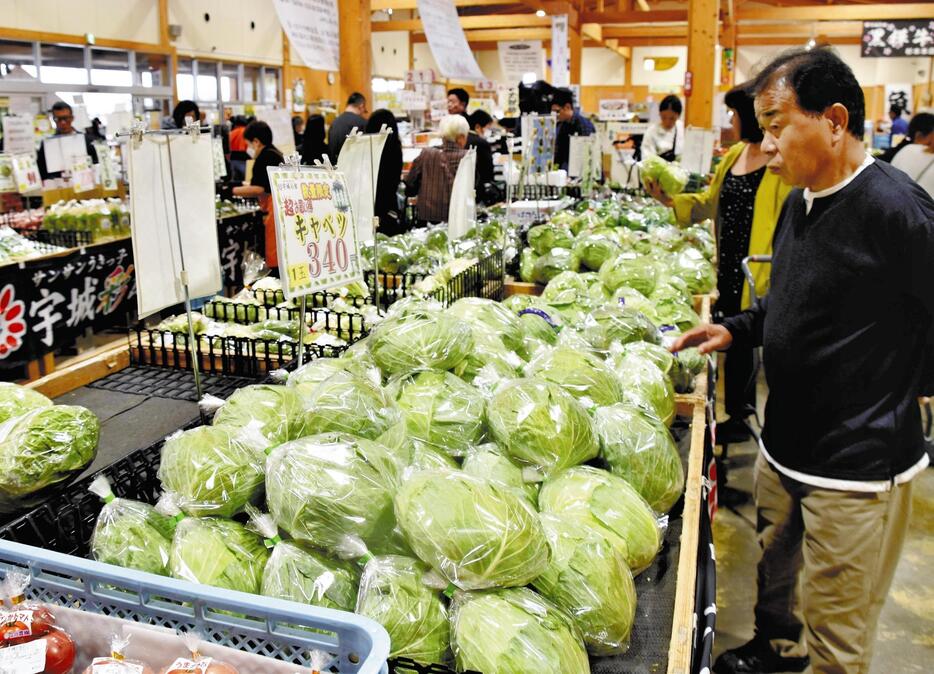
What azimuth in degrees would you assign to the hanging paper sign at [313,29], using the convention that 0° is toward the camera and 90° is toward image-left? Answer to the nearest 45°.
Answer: approximately 0°

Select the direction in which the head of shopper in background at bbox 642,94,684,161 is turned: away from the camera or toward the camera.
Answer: toward the camera

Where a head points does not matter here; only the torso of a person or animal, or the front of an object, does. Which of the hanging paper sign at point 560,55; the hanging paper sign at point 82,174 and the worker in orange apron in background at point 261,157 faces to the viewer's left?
the worker in orange apron in background

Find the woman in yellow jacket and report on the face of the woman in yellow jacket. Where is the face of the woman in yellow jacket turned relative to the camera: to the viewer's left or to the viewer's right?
to the viewer's left

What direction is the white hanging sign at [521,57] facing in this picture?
toward the camera

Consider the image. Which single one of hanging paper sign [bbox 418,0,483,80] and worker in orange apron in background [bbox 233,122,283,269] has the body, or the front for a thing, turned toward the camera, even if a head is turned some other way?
the hanging paper sign

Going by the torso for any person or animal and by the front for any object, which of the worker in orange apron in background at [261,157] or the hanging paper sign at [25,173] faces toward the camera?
the hanging paper sign

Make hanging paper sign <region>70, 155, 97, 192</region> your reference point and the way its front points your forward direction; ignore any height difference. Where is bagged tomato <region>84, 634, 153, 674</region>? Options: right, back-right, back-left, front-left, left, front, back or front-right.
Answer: front

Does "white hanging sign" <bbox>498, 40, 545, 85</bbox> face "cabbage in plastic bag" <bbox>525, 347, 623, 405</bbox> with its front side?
yes

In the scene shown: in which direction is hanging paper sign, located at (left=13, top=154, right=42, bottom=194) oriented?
toward the camera

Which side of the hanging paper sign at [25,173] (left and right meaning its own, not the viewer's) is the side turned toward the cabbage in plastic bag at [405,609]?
front

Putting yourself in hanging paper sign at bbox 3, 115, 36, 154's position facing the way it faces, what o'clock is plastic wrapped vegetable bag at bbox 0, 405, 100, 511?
The plastic wrapped vegetable bag is roughly at 12 o'clock from the hanging paper sign.

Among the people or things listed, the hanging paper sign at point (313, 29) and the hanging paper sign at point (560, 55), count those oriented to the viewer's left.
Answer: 0

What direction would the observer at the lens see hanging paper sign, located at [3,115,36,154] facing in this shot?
facing the viewer
